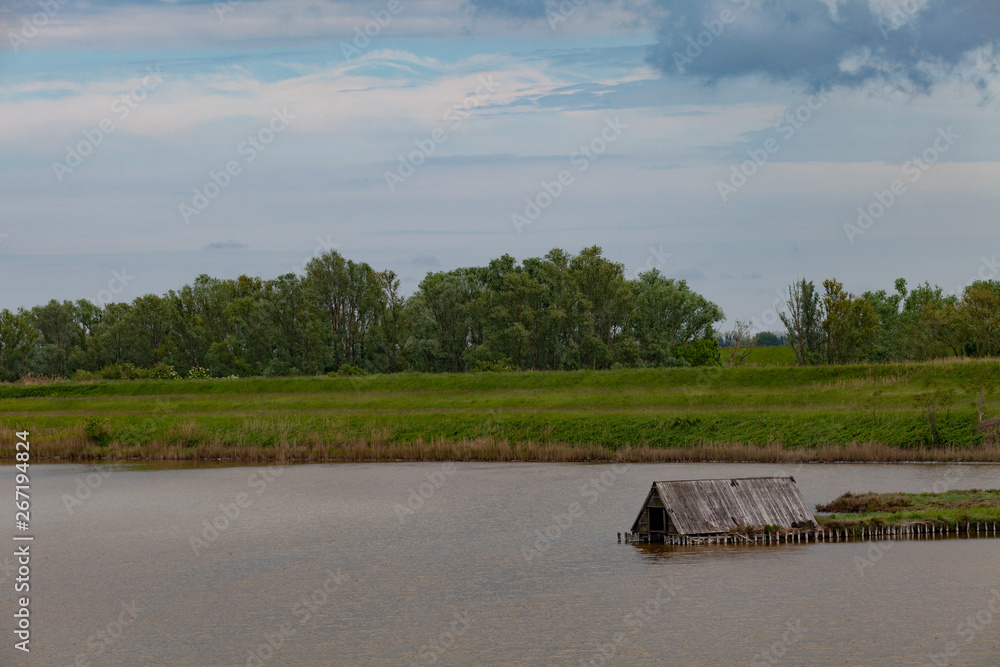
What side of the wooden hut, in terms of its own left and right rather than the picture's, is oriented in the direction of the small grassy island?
back

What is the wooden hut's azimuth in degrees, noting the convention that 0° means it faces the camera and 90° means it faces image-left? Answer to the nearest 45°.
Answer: approximately 45°
